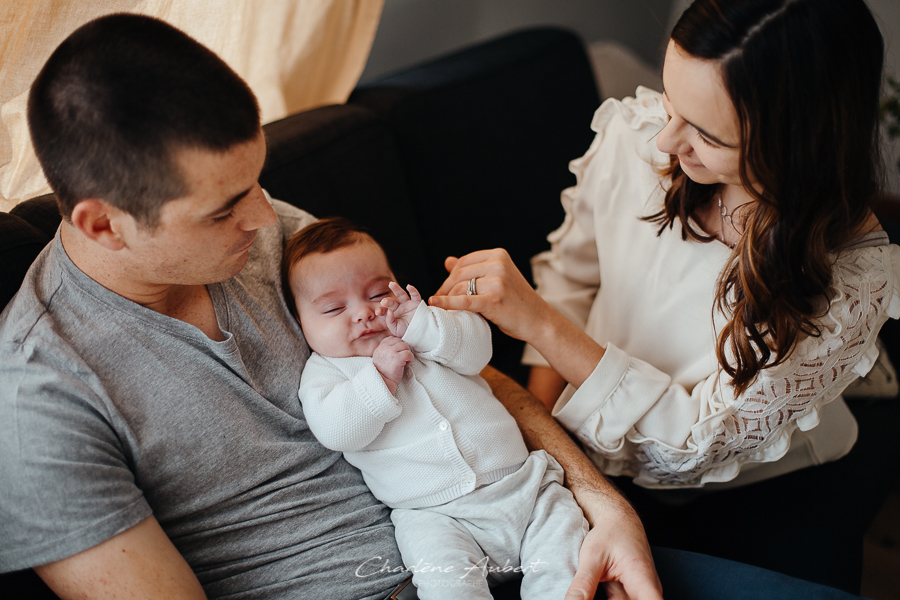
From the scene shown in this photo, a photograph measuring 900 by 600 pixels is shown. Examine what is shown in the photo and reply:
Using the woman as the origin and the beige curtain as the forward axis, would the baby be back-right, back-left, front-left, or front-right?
front-left

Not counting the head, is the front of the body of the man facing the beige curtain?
no

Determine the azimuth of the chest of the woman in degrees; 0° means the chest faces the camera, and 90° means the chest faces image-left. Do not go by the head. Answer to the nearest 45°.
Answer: approximately 45°

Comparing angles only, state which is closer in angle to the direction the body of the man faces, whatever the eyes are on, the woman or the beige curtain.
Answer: the woman

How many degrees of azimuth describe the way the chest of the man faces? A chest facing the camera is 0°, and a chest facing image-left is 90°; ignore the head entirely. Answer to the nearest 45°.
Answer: approximately 315°

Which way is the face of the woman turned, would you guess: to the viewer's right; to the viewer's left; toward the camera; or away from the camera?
to the viewer's left

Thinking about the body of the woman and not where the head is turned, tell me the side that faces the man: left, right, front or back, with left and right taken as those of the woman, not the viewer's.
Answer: front

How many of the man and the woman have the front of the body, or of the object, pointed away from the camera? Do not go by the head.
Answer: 0
